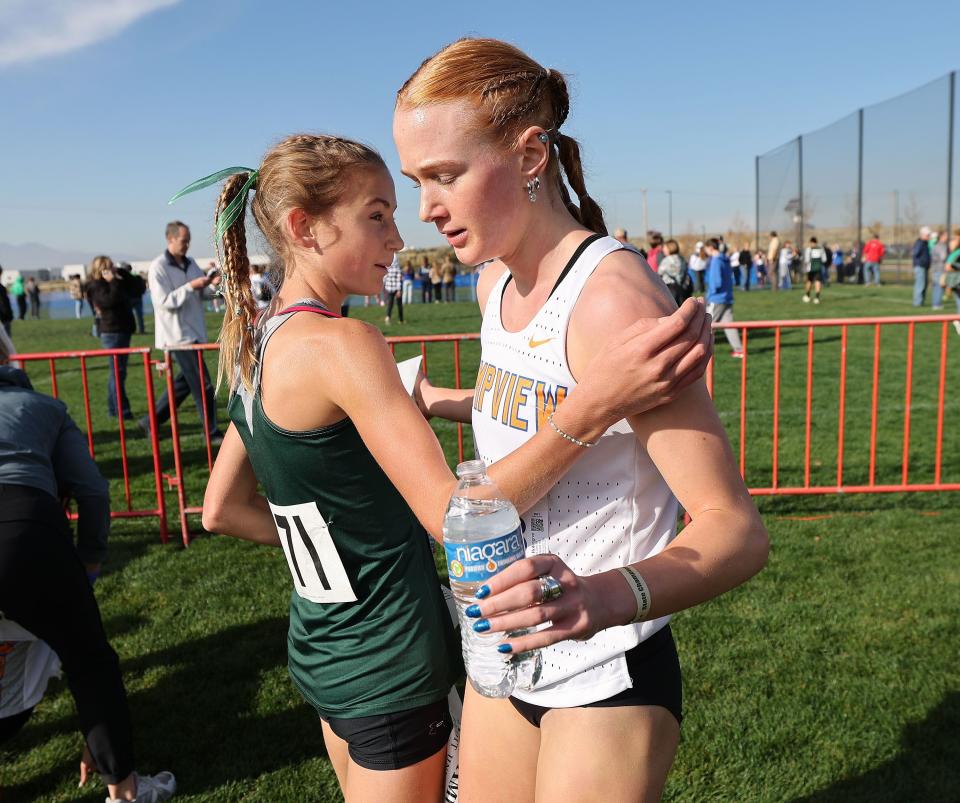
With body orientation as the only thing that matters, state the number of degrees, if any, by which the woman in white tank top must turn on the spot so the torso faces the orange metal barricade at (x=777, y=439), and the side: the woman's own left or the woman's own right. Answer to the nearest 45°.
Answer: approximately 135° to the woman's own right

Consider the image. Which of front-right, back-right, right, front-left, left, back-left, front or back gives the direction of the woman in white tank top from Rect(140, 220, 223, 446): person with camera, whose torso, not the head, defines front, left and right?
front-right

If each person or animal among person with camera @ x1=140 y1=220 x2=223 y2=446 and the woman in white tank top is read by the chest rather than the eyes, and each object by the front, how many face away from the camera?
0

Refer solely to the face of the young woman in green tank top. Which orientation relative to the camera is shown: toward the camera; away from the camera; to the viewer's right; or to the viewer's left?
to the viewer's right

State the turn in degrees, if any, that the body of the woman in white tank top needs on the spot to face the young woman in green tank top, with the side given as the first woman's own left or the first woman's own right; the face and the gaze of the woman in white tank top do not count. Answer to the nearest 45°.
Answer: approximately 90° to the first woman's own right

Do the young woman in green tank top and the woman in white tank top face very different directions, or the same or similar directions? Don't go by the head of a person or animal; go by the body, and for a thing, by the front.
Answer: very different directions

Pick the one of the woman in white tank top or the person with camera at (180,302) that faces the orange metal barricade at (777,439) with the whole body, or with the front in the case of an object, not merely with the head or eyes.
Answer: the person with camera

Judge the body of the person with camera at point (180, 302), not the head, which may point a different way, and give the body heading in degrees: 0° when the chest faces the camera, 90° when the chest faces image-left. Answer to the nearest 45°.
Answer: approximately 315°

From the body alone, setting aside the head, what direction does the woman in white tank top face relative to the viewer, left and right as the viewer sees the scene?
facing the viewer and to the left of the viewer

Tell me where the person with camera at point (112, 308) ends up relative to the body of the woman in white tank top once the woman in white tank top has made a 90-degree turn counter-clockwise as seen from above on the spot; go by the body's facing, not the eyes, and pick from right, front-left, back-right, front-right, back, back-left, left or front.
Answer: back

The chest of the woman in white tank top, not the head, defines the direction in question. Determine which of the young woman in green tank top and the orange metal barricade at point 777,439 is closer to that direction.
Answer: the young woman in green tank top

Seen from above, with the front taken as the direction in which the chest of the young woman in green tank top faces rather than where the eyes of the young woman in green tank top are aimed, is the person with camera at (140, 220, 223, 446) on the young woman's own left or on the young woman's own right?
on the young woman's own left
